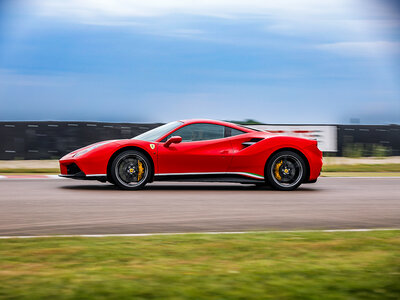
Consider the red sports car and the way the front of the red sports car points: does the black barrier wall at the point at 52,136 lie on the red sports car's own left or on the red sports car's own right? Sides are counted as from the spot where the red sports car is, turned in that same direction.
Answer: on the red sports car's own right

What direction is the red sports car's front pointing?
to the viewer's left
